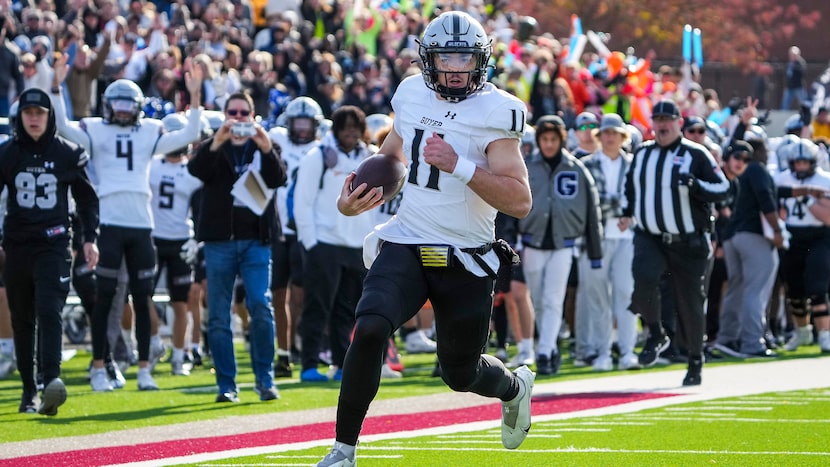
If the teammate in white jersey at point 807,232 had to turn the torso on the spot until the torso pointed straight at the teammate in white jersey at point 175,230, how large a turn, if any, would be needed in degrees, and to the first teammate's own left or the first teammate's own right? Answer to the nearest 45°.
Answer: approximately 45° to the first teammate's own right

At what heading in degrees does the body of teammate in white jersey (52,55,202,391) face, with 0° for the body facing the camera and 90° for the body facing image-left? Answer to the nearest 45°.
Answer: approximately 0°

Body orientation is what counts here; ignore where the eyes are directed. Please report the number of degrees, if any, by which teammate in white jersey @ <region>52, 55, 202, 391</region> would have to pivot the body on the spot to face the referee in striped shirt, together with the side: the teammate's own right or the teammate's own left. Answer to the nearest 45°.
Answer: approximately 90° to the teammate's own left

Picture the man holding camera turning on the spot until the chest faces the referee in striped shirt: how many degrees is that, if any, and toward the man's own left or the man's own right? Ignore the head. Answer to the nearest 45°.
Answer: approximately 90° to the man's own left

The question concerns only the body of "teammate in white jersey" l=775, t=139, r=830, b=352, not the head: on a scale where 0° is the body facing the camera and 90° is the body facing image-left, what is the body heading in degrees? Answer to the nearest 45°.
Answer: approximately 0°

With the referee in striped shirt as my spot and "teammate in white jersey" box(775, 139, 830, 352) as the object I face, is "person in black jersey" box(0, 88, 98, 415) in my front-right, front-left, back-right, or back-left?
back-left

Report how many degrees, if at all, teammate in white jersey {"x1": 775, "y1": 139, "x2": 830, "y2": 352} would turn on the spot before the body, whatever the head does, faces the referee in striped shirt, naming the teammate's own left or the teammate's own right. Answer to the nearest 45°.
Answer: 0° — they already face them
